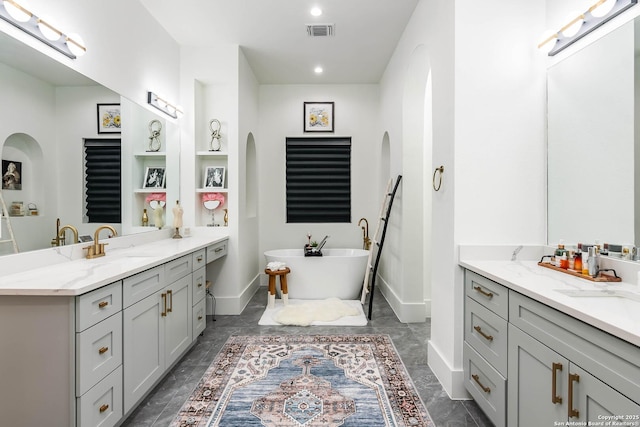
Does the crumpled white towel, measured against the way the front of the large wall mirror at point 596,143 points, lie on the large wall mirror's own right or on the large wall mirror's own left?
on the large wall mirror's own right

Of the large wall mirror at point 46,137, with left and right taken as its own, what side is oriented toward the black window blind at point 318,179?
left

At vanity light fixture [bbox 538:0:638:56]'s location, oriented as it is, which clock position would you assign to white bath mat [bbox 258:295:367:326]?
The white bath mat is roughly at 2 o'clock from the vanity light fixture.

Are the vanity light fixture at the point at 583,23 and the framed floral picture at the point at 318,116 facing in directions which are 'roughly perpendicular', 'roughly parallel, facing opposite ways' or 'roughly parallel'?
roughly perpendicular

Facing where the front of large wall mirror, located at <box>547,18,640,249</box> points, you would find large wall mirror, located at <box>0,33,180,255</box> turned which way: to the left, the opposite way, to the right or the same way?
the opposite way

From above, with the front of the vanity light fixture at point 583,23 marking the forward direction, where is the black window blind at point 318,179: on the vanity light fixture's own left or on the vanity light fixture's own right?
on the vanity light fixture's own right

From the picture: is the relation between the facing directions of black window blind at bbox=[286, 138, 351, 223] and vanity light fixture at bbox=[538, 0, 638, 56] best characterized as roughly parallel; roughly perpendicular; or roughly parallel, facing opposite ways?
roughly perpendicular

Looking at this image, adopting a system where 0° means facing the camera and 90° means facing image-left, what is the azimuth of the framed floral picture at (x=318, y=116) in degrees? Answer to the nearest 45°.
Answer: approximately 0°

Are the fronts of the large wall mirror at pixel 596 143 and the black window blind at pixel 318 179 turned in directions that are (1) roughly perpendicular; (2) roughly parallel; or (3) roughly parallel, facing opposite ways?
roughly perpendicular

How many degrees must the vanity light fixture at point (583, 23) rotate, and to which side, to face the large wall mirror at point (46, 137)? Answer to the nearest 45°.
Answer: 0° — it already faces it

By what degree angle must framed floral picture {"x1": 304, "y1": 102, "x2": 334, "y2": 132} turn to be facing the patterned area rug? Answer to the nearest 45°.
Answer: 0° — it already faces it

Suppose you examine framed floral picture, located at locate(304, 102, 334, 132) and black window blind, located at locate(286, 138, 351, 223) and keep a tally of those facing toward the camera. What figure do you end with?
2

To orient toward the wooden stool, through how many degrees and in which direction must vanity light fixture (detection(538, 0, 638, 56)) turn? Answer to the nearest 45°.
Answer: approximately 45° to its right

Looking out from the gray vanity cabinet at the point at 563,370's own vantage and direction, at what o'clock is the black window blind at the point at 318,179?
The black window blind is roughly at 3 o'clock from the gray vanity cabinet.

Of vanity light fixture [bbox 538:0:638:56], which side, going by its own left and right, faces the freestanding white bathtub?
right
